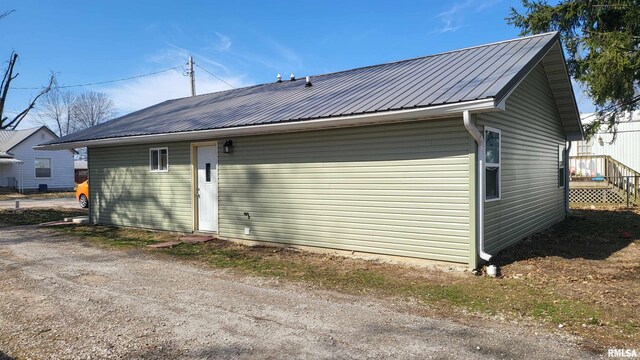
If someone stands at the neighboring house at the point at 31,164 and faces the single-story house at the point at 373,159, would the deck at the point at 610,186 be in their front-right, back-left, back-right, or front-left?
front-left

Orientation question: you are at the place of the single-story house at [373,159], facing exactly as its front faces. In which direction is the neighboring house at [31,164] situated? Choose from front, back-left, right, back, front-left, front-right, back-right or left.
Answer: right

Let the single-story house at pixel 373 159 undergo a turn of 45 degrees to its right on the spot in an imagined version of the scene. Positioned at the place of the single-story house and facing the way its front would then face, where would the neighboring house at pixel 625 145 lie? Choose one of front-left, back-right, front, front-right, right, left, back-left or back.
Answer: back-right

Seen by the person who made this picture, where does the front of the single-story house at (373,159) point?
facing the viewer and to the left of the viewer

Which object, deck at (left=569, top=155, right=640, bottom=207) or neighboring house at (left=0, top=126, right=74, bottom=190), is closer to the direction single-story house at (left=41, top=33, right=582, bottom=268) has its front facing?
the neighboring house

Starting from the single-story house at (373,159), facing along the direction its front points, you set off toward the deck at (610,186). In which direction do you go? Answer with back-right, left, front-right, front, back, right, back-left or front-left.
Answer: back
